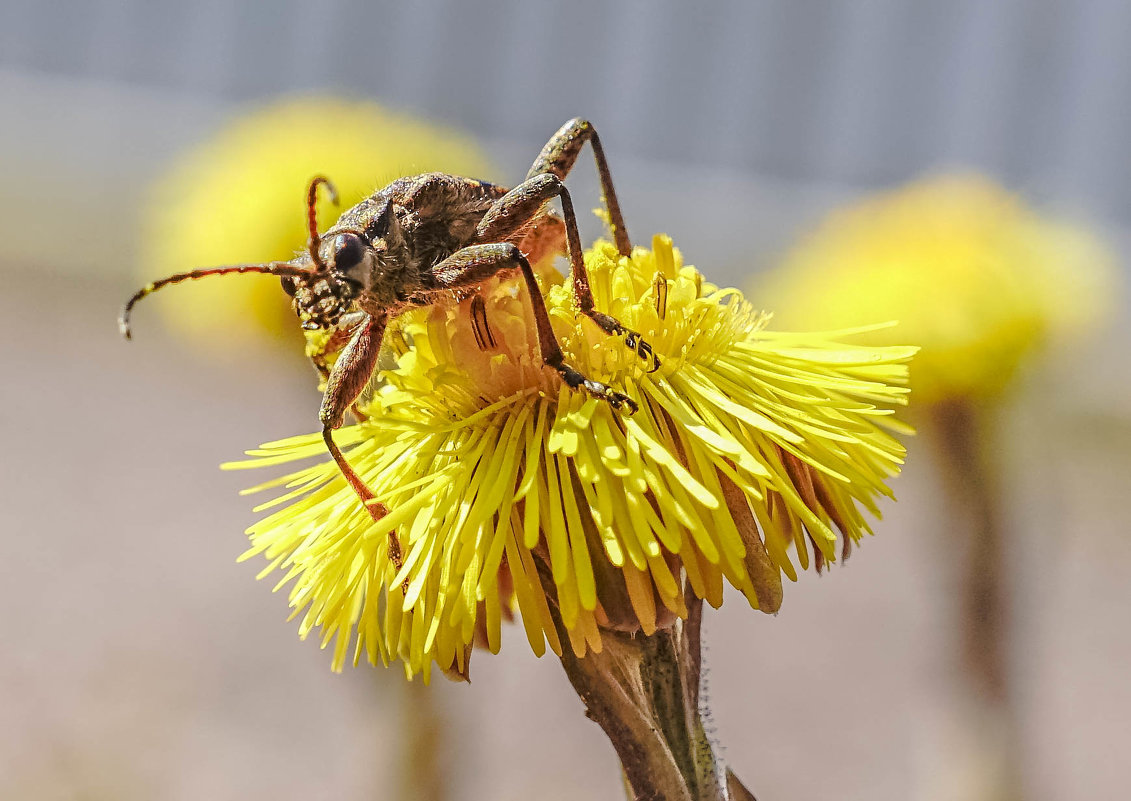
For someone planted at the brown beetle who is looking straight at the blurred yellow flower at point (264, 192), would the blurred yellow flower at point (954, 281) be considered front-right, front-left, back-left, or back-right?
front-right

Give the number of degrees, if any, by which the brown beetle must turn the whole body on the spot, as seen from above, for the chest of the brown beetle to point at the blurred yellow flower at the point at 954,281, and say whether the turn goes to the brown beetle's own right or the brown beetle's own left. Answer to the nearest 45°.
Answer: approximately 180°

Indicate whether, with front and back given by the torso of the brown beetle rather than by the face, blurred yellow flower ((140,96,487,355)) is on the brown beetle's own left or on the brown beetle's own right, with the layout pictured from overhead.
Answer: on the brown beetle's own right

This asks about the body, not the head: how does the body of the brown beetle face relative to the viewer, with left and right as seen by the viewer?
facing the viewer and to the left of the viewer

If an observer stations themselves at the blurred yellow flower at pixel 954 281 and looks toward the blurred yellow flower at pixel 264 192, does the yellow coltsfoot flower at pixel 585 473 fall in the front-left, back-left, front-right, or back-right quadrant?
front-left

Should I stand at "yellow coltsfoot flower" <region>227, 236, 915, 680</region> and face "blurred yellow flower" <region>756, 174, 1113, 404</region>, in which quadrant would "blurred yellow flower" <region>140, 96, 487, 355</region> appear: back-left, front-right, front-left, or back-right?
front-left
